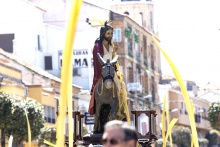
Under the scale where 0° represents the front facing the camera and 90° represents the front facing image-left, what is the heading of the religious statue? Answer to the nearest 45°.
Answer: approximately 0°
